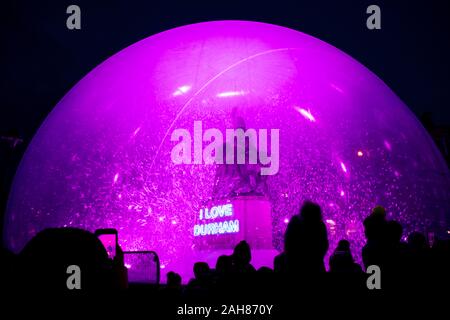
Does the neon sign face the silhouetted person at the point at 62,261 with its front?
yes

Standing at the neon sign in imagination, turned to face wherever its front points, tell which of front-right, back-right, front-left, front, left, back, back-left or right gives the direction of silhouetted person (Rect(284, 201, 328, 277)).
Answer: front

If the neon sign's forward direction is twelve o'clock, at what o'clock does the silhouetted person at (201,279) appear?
The silhouetted person is roughly at 12 o'clock from the neon sign.

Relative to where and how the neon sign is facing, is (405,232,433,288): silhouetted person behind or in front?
in front

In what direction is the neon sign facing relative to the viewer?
toward the camera

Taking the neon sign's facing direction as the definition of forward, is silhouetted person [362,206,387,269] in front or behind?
in front

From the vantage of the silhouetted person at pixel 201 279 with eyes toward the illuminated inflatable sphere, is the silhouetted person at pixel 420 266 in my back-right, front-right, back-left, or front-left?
back-right

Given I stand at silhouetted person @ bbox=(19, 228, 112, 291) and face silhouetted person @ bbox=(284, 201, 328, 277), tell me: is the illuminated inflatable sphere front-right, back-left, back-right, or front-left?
front-left
